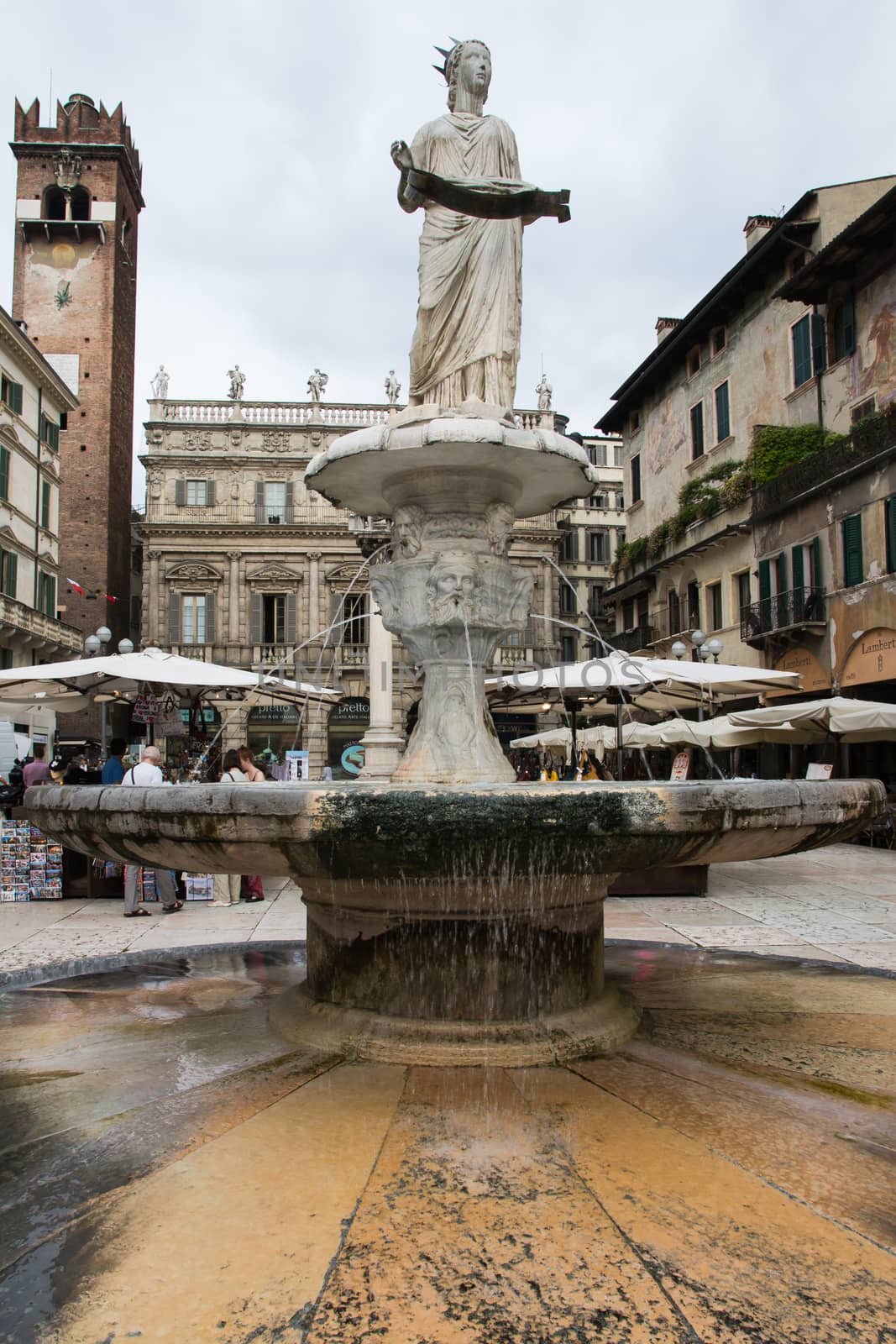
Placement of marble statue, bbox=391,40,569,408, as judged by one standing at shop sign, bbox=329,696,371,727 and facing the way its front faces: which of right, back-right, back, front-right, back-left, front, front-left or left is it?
front

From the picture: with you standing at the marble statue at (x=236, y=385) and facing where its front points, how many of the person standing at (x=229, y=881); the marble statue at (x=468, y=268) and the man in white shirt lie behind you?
0

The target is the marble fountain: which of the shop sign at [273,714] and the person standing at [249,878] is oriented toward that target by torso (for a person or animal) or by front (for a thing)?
the shop sign

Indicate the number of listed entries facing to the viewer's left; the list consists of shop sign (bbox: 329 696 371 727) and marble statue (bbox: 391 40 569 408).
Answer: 0

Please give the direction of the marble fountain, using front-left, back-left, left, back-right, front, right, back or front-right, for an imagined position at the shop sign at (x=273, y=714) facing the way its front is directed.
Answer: front

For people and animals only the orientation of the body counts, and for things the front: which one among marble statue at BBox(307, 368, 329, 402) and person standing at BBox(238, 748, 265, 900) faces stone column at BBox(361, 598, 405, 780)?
the marble statue

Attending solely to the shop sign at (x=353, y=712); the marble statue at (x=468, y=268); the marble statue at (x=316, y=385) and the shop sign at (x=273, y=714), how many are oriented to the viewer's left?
0

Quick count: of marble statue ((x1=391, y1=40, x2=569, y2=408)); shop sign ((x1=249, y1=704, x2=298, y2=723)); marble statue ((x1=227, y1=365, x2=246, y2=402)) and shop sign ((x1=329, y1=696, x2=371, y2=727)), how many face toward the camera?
4

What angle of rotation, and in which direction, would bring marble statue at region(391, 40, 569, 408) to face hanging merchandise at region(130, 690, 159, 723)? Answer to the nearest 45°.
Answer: approximately 135° to its right

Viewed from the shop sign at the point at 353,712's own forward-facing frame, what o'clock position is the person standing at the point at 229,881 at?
The person standing is roughly at 12 o'clock from the shop sign.

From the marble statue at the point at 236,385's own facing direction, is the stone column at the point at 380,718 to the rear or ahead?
ahead

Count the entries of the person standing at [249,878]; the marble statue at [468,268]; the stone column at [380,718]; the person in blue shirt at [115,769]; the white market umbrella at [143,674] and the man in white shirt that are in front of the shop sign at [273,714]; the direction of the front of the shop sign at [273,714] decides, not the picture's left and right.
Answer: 6

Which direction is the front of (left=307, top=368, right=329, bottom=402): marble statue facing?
toward the camera

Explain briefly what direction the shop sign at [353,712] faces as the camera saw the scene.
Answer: facing the viewer

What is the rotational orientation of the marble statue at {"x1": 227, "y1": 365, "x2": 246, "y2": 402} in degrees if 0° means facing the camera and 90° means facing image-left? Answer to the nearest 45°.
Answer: approximately 0°

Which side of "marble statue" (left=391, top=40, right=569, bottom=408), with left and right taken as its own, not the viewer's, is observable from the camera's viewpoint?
front

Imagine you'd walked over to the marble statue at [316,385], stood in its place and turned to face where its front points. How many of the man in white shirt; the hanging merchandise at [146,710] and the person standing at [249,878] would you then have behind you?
0
